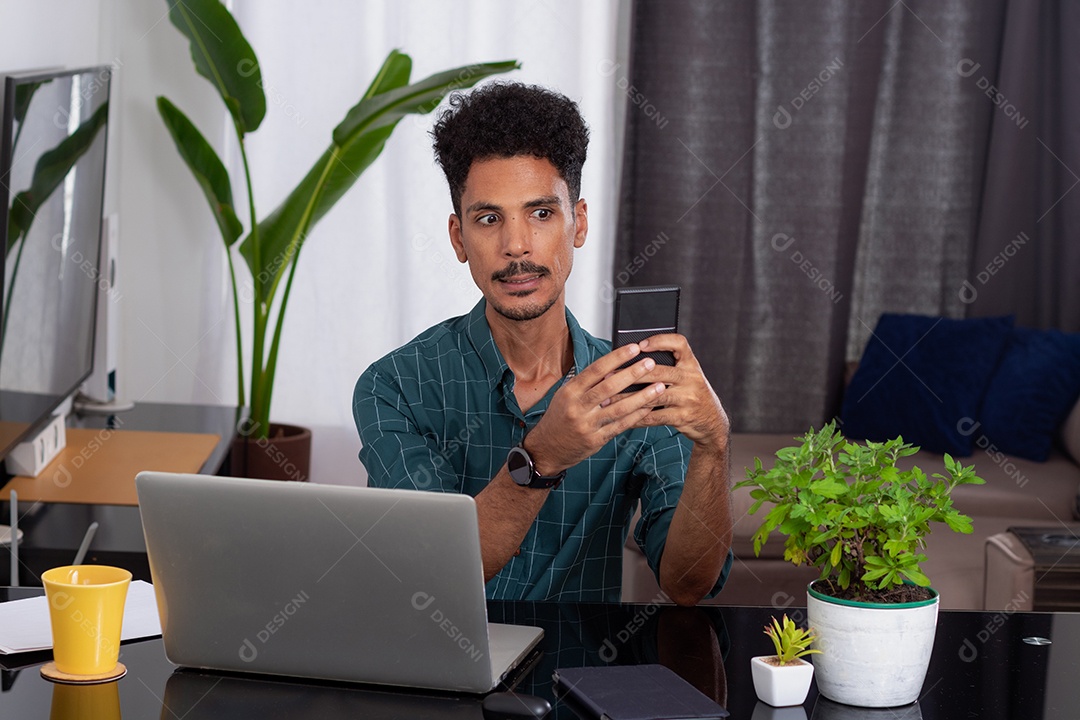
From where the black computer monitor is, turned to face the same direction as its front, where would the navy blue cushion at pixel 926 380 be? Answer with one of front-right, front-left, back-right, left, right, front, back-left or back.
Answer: front-left

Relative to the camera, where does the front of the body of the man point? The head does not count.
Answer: toward the camera

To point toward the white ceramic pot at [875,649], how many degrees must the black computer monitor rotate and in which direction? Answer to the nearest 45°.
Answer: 0° — it already faces it

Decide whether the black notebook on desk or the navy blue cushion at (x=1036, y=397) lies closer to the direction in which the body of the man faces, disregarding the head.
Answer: the black notebook on desk

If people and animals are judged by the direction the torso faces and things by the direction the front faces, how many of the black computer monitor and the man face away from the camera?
0

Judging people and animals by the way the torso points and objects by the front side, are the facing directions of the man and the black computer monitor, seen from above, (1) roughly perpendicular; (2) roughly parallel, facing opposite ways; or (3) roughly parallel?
roughly perpendicular

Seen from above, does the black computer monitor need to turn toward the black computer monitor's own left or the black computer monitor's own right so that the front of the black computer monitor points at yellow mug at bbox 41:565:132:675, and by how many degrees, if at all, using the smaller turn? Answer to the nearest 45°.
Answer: approximately 45° to the black computer monitor's own right

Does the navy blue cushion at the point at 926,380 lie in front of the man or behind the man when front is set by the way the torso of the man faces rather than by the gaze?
behind

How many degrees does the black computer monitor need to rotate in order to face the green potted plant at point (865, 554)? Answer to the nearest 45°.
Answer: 0° — it already faces it

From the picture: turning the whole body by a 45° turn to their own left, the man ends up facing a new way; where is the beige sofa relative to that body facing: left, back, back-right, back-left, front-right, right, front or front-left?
left

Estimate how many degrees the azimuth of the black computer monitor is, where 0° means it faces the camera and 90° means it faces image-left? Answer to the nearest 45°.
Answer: approximately 315°

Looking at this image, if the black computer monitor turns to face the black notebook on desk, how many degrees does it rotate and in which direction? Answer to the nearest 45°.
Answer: approximately 45° to its right

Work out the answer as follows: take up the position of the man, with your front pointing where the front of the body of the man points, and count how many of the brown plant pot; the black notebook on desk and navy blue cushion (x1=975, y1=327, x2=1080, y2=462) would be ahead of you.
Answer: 1

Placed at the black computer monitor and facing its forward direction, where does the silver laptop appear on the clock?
The silver laptop is roughly at 1 o'clock from the black computer monitor.

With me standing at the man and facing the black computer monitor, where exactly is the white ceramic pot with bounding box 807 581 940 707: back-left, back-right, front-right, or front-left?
back-left
